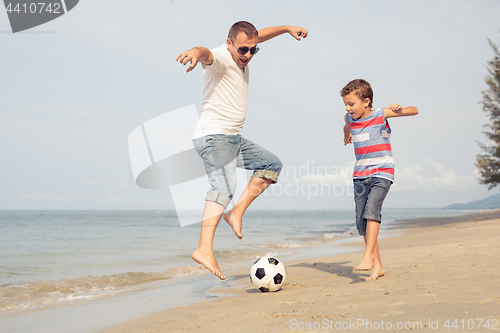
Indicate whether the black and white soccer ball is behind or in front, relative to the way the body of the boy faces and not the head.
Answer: in front

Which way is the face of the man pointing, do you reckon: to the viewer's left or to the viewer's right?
to the viewer's right

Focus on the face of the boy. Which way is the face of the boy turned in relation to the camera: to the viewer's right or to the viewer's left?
to the viewer's left

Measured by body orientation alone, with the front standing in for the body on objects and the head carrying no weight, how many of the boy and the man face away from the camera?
0

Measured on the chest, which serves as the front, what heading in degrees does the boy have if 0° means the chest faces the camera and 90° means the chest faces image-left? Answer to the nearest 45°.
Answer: approximately 45°

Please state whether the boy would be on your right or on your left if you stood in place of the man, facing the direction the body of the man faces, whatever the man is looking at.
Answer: on your left

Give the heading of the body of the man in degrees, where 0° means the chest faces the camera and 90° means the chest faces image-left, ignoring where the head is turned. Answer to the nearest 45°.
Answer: approximately 315°
